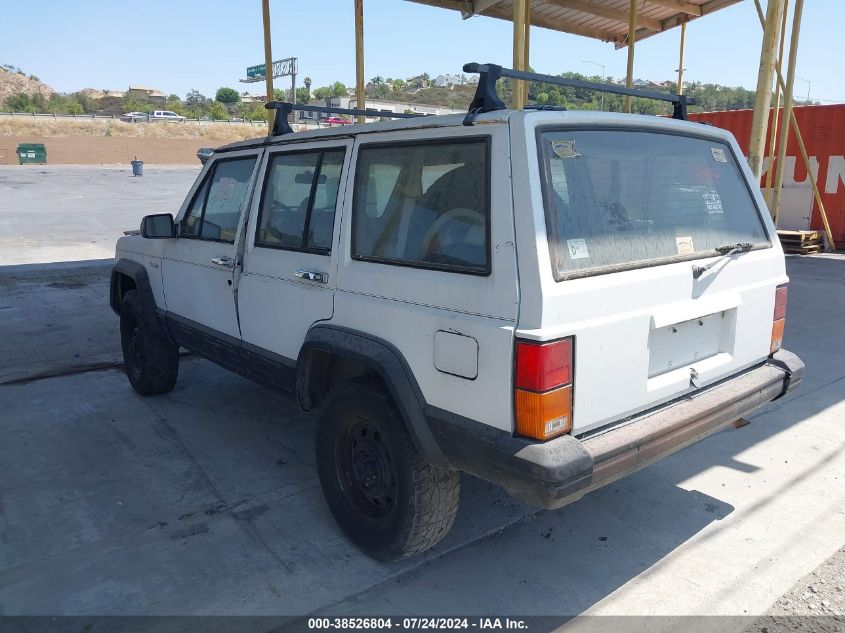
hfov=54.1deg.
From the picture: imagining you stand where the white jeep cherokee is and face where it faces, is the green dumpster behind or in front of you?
in front

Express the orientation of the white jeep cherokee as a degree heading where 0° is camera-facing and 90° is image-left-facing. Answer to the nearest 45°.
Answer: approximately 135°

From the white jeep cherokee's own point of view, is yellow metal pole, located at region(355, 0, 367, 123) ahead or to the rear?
ahead

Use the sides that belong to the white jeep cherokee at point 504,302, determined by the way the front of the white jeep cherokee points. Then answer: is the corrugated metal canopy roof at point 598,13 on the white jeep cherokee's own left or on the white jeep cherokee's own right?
on the white jeep cherokee's own right

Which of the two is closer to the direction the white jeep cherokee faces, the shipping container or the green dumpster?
the green dumpster

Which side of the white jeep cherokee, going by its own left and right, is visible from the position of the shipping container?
right

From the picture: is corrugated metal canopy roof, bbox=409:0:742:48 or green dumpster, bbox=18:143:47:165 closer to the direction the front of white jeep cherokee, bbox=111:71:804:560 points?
the green dumpster

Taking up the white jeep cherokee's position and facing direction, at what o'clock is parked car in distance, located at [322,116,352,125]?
The parked car in distance is roughly at 1 o'clock from the white jeep cherokee.

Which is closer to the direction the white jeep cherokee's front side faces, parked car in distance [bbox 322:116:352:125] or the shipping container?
the parked car in distance
